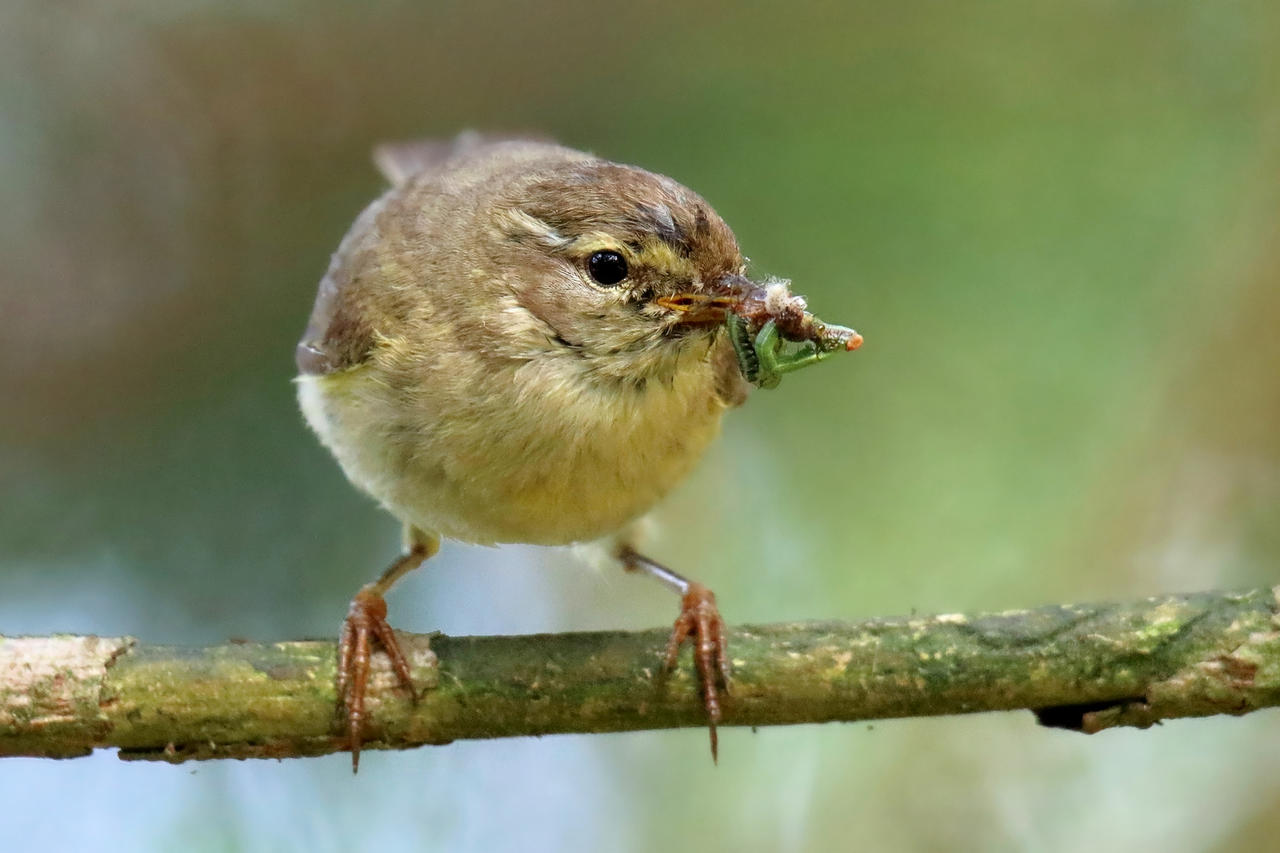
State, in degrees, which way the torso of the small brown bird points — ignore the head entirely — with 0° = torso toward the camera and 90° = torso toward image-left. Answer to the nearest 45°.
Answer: approximately 315°
